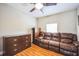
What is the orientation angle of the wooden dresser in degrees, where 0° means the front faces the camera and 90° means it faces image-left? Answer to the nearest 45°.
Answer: approximately 315°

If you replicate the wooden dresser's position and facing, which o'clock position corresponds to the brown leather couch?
The brown leather couch is roughly at 11 o'clock from the wooden dresser.

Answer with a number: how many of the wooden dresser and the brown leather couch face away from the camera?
0

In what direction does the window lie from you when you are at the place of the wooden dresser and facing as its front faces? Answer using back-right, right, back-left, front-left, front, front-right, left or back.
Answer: front-left

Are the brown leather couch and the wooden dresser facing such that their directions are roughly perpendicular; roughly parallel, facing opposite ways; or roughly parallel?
roughly perpendicular

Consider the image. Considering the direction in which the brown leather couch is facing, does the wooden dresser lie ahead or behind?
ahead

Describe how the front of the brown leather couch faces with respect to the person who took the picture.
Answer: facing the viewer and to the left of the viewer
